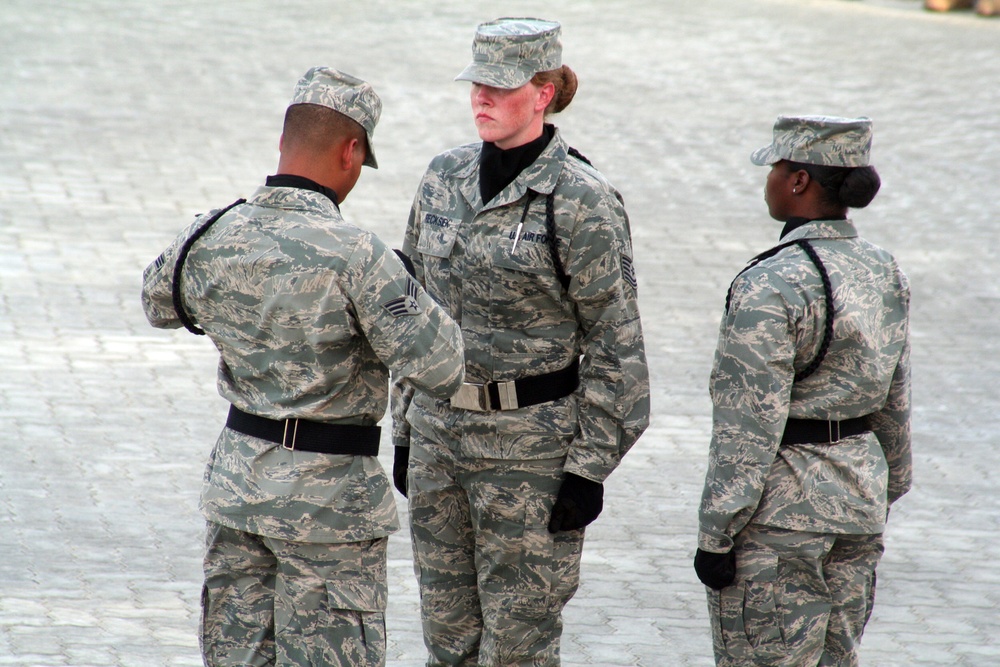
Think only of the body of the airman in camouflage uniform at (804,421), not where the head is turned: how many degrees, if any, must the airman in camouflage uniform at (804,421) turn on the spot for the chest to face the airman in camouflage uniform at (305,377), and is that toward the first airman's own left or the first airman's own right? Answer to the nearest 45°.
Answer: approximately 90° to the first airman's own left

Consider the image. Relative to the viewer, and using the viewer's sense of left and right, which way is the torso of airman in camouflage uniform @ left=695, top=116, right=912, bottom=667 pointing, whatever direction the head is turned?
facing away from the viewer and to the left of the viewer

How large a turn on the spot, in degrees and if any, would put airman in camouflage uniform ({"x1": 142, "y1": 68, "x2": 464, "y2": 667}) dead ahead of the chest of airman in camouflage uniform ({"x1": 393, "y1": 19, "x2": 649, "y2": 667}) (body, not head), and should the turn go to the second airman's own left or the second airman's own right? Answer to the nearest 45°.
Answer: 0° — they already face them

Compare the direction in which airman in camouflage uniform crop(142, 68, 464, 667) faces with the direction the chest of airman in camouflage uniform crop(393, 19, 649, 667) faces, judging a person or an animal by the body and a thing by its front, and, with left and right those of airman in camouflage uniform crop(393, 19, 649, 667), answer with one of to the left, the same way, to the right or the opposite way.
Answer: the opposite way

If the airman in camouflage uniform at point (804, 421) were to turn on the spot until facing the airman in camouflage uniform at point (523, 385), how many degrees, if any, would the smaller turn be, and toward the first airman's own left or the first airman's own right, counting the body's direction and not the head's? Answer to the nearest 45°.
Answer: approximately 45° to the first airman's own left

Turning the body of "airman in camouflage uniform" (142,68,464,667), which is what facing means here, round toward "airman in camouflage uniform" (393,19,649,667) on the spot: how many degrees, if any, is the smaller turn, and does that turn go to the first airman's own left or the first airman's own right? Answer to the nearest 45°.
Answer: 0° — they already face them

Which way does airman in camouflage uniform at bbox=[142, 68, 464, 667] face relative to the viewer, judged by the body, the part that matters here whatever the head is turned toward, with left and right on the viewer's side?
facing away from the viewer and to the right of the viewer

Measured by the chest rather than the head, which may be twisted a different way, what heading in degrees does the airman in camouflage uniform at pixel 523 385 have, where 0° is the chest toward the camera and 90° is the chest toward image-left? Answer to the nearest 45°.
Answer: approximately 45°

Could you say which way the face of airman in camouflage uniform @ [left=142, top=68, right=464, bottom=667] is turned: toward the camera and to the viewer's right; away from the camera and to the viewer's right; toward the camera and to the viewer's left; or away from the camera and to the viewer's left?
away from the camera and to the viewer's right
